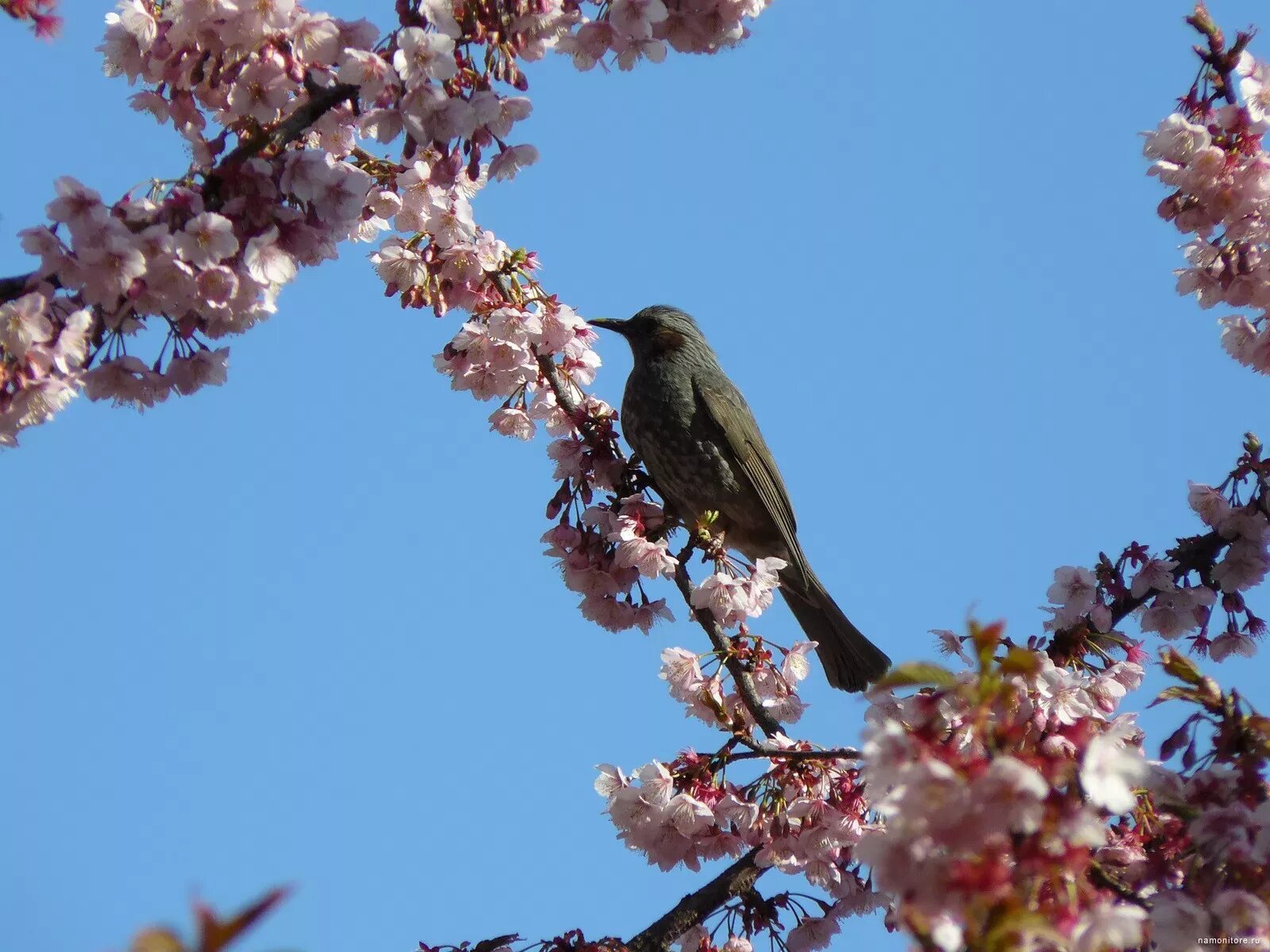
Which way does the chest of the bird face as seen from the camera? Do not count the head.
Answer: to the viewer's left

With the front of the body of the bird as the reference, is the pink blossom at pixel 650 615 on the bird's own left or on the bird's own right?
on the bird's own left

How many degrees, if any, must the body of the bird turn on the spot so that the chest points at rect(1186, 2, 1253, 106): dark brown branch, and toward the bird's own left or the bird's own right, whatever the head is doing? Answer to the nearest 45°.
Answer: approximately 135° to the bird's own left
